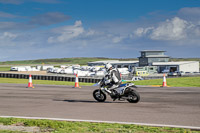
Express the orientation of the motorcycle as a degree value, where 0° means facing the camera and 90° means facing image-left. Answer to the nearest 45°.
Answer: approximately 90°
